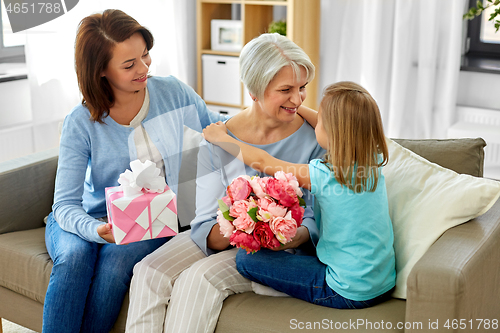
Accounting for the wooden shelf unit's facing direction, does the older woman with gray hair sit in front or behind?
in front

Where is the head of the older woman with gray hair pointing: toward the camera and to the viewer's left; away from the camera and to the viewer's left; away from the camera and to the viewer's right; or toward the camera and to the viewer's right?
toward the camera and to the viewer's right

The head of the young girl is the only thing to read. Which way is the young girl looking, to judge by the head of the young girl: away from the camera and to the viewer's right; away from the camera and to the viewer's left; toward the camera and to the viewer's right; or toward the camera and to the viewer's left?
away from the camera and to the viewer's left

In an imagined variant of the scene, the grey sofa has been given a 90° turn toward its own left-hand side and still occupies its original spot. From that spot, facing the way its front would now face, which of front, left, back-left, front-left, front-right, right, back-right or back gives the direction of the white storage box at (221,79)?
back-left

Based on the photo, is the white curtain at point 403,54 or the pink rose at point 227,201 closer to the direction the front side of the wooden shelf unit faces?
the pink rose

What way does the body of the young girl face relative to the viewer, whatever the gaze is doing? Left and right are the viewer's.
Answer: facing away from the viewer and to the left of the viewer

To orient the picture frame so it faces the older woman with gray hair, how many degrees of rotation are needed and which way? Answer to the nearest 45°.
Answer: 0° — it already faces them

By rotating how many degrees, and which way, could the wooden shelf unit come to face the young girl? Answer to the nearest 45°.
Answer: approximately 45° to its left

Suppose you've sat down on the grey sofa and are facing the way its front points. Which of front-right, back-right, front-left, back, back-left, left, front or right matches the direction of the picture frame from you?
back-right

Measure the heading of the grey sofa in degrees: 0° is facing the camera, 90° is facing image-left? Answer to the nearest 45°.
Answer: approximately 45°

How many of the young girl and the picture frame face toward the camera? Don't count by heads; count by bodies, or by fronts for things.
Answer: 1
